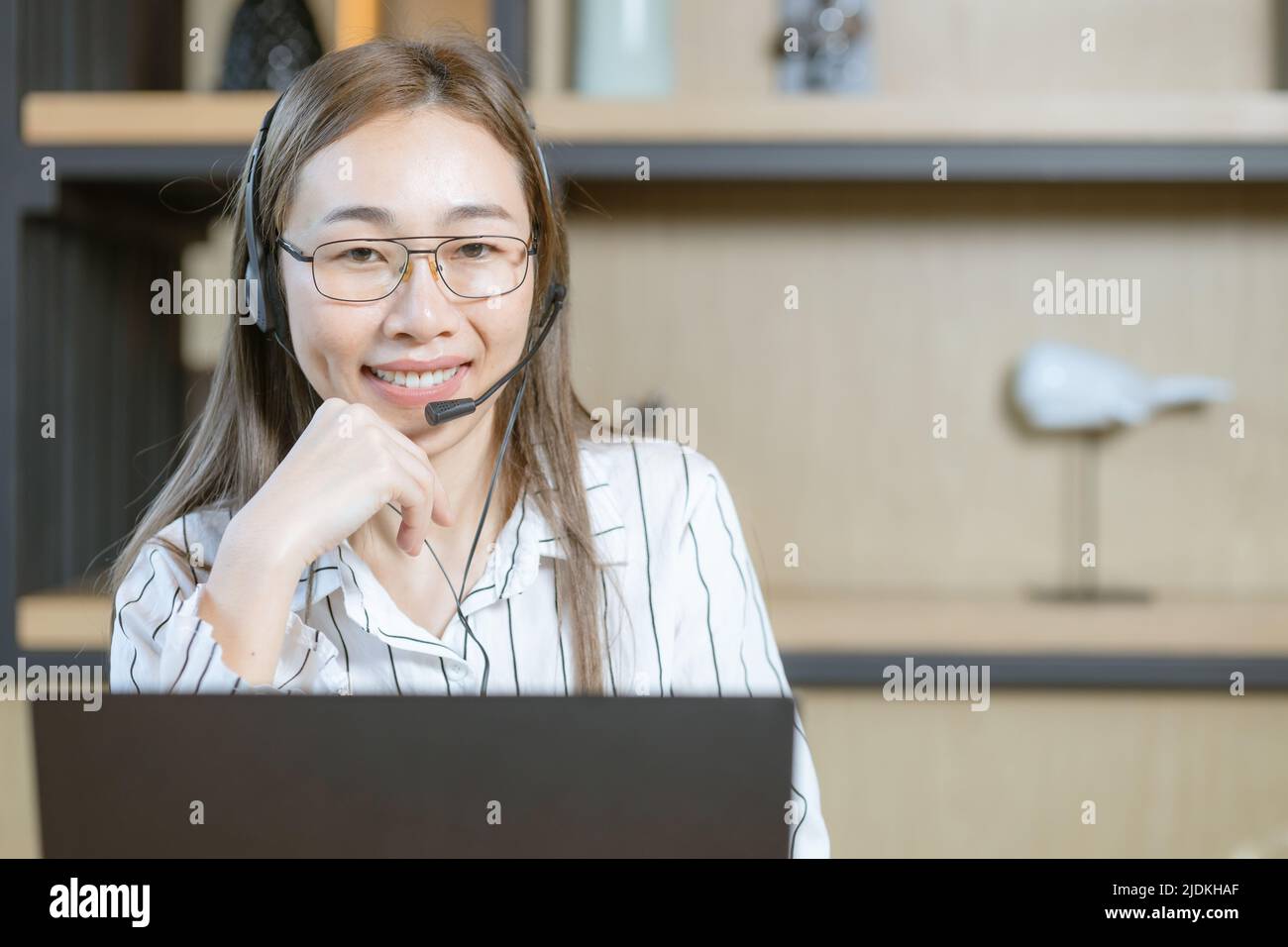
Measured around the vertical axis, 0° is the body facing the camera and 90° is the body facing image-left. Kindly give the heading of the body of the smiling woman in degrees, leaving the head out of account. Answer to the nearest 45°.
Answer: approximately 0°

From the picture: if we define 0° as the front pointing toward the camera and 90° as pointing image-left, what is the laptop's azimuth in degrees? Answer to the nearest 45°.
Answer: approximately 180°

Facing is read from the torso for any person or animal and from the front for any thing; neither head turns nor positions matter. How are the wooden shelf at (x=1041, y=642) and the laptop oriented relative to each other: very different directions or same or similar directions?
very different directions

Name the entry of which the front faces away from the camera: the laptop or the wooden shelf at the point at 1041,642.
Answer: the laptop

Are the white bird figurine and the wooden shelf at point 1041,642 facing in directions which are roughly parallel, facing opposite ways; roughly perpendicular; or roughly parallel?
roughly perpendicular

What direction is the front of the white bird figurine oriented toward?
to the viewer's left

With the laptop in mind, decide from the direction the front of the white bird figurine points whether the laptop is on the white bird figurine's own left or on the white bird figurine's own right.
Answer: on the white bird figurine's own left

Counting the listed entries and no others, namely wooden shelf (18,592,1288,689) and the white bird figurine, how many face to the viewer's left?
1

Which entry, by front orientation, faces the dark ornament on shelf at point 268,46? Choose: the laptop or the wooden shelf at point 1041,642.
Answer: the laptop

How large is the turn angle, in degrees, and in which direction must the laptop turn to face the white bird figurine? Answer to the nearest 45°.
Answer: approximately 45° to its right
